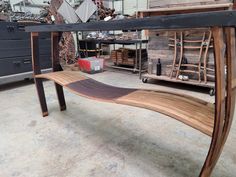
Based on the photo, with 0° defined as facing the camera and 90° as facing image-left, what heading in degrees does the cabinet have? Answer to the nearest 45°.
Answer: approximately 315°

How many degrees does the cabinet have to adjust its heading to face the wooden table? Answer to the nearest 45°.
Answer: approximately 45° to its right
